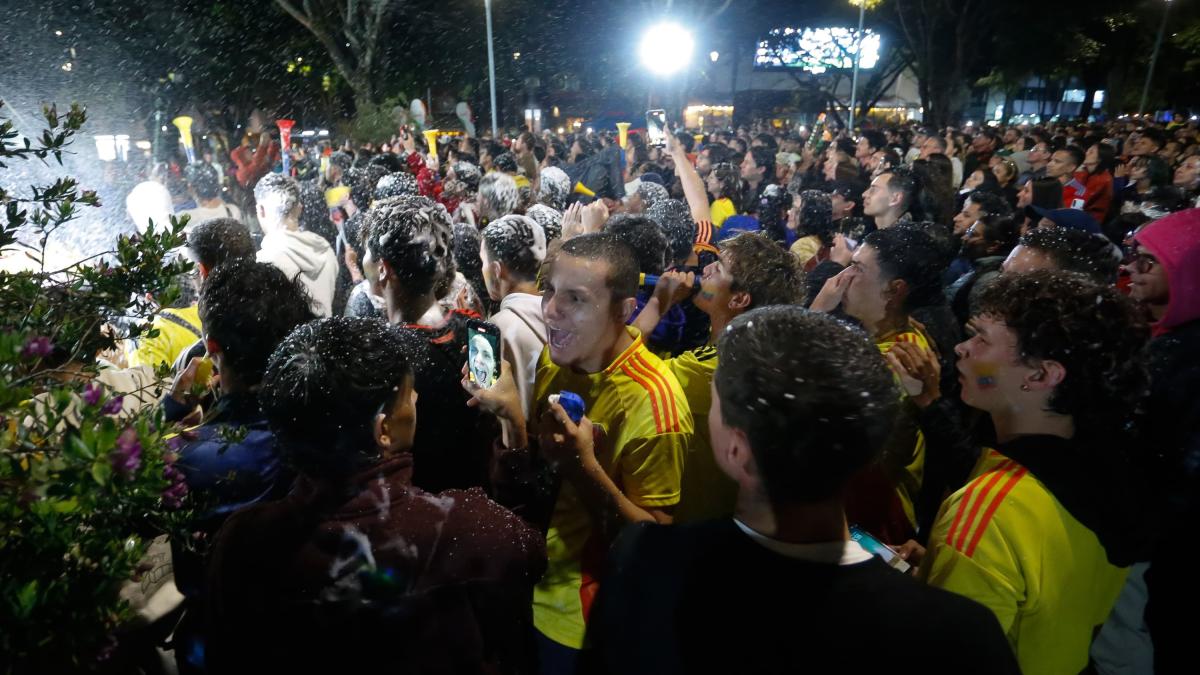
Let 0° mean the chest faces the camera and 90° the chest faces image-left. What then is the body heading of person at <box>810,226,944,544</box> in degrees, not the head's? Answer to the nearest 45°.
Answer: approximately 90°

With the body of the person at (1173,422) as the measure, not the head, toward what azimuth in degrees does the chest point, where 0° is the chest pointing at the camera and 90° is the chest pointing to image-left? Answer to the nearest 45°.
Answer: approximately 90°

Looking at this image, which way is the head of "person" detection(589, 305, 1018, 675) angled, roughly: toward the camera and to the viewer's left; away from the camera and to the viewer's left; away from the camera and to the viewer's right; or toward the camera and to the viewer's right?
away from the camera and to the viewer's left

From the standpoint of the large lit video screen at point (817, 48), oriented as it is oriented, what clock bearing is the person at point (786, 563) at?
The person is roughly at 12 o'clock from the large lit video screen.

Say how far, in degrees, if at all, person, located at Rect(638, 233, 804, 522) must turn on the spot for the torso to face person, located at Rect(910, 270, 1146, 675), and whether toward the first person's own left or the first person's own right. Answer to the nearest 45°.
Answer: approximately 135° to the first person's own left

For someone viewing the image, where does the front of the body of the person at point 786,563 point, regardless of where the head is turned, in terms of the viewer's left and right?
facing away from the viewer and to the left of the viewer

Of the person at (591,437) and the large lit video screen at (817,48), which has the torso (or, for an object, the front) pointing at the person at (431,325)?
the large lit video screen
